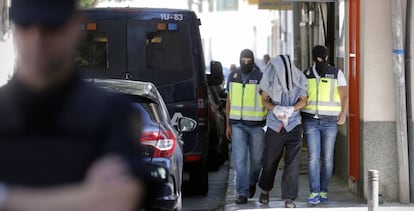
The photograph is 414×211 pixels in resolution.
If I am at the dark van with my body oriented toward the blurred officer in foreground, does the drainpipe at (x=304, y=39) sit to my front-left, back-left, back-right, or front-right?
back-left

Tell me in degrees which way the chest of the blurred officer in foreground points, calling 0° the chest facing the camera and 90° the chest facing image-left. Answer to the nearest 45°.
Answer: approximately 0°
